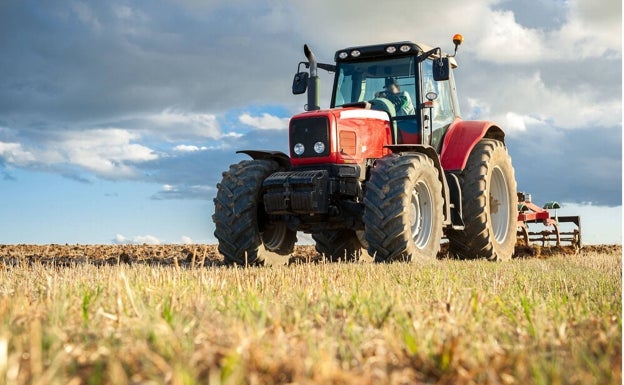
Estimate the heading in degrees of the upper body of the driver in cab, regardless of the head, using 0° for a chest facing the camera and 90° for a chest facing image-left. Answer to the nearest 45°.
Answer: approximately 45°

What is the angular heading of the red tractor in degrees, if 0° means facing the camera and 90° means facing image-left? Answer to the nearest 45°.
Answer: approximately 45°
